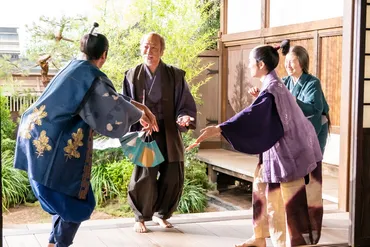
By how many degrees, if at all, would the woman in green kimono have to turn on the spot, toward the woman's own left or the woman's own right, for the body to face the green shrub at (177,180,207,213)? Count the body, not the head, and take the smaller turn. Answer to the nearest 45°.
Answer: approximately 90° to the woman's own right

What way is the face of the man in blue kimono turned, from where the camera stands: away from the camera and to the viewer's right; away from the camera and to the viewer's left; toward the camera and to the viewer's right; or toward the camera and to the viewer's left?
away from the camera and to the viewer's right

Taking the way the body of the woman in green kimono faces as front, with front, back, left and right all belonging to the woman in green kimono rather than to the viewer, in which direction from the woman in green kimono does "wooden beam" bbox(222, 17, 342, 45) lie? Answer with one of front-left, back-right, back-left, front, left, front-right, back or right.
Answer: back-right

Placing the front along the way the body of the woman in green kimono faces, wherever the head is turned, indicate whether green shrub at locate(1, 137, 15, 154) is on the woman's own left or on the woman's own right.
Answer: on the woman's own right

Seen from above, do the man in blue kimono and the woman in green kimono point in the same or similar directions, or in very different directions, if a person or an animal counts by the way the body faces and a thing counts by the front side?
very different directions

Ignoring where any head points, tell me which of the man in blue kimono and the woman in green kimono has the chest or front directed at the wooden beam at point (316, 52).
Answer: the man in blue kimono

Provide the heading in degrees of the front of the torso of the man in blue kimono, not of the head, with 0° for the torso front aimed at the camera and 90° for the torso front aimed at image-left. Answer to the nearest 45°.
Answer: approximately 225°

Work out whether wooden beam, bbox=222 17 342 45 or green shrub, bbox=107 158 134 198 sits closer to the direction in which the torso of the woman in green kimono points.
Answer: the green shrub
